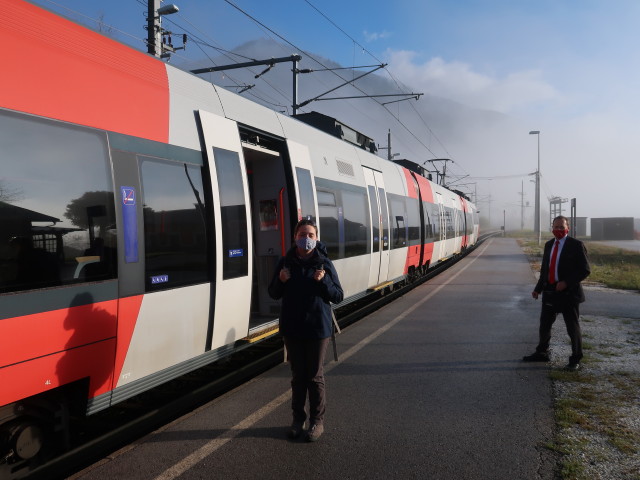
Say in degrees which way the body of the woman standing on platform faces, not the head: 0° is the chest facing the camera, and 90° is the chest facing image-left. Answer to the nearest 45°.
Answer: approximately 0°

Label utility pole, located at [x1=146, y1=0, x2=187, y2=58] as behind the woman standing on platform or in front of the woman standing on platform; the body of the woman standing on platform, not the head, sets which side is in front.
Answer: behind

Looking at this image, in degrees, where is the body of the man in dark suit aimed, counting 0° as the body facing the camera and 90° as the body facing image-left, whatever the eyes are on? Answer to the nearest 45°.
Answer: approximately 45°
